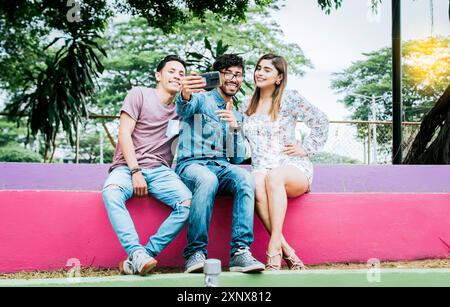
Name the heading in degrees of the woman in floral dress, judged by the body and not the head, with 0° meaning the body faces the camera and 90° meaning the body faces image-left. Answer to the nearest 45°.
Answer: approximately 45°

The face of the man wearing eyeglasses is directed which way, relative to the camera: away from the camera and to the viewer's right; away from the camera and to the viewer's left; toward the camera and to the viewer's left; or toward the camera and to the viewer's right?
toward the camera and to the viewer's left

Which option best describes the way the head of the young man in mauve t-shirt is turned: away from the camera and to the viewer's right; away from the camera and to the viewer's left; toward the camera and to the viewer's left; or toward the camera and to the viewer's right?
toward the camera and to the viewer's right

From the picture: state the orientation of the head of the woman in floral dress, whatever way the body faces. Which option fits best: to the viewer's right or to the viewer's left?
to the viewer's left

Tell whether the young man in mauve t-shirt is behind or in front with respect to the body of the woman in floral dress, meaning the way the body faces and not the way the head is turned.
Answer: in front
